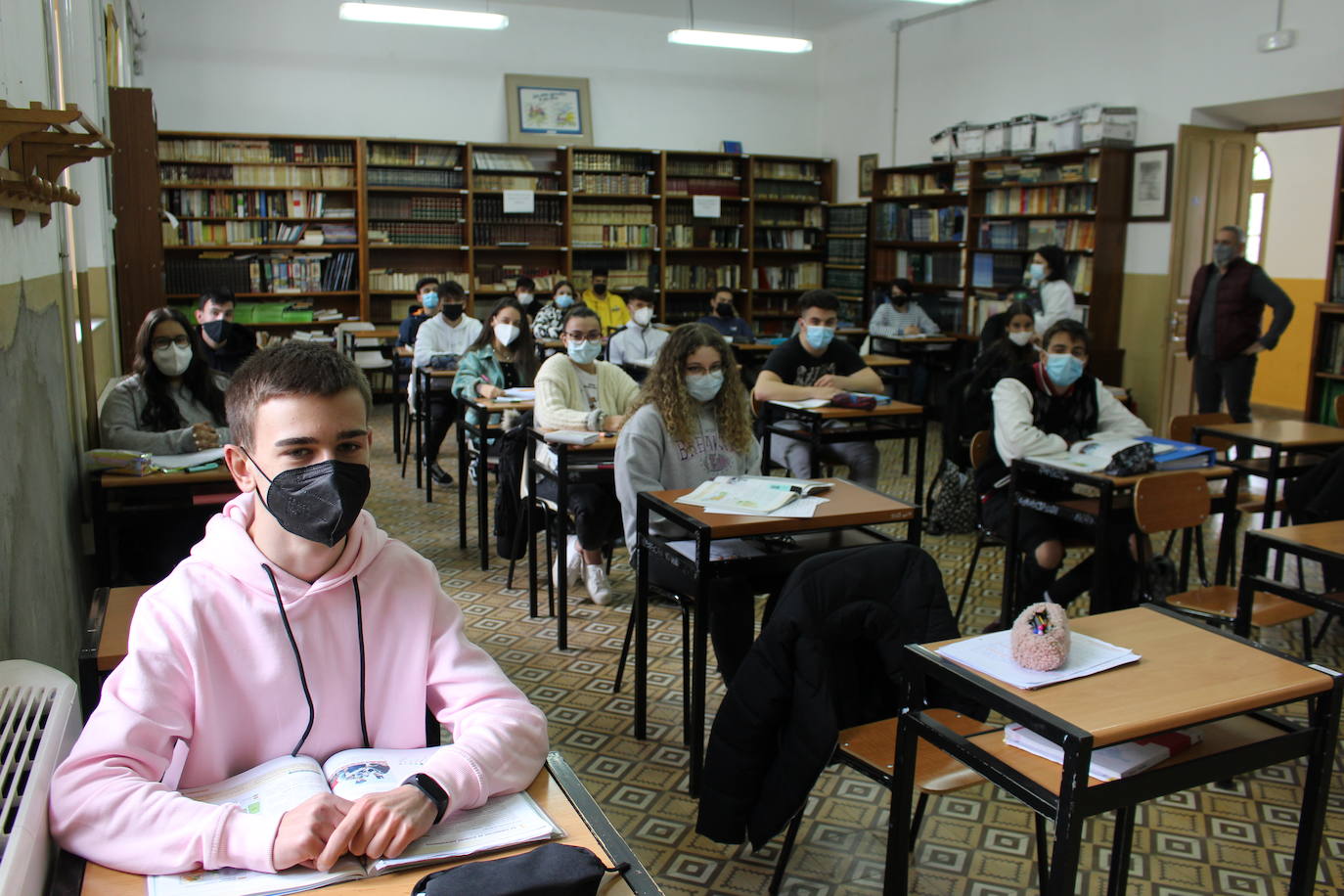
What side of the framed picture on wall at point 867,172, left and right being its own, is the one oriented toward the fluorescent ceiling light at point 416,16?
front

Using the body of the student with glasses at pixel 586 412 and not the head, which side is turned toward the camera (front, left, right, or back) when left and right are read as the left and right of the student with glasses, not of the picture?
front

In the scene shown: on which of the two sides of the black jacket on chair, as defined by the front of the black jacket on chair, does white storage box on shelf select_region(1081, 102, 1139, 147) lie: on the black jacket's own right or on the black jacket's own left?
on the black jacket's own left

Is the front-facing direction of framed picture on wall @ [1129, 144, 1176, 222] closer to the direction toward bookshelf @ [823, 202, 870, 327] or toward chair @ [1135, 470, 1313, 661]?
the chair

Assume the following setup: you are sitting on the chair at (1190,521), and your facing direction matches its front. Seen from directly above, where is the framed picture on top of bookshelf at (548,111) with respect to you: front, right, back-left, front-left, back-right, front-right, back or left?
back

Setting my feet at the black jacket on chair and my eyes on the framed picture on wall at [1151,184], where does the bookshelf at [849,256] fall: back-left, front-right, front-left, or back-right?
front-left

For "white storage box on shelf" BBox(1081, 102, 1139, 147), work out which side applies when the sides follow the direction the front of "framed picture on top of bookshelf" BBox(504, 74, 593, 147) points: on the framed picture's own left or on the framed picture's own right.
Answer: on the framed picture's own left

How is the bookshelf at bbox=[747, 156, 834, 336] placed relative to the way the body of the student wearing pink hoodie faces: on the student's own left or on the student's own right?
on the student's own left

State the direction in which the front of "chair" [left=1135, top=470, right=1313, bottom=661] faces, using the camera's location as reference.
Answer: facing the viewer and to the right of the viewer

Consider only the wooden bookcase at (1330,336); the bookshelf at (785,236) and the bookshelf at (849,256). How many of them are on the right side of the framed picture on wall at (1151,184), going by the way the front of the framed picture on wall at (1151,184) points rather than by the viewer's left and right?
2

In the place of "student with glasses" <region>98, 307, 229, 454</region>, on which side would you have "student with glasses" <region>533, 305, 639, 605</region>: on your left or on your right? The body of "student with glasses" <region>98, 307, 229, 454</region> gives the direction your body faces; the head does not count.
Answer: on your left

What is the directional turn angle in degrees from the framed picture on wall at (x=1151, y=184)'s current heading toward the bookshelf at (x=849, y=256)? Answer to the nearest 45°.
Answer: approximately 90° to its right

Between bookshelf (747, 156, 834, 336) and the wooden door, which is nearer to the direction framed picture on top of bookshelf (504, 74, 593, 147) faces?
the wooden door
